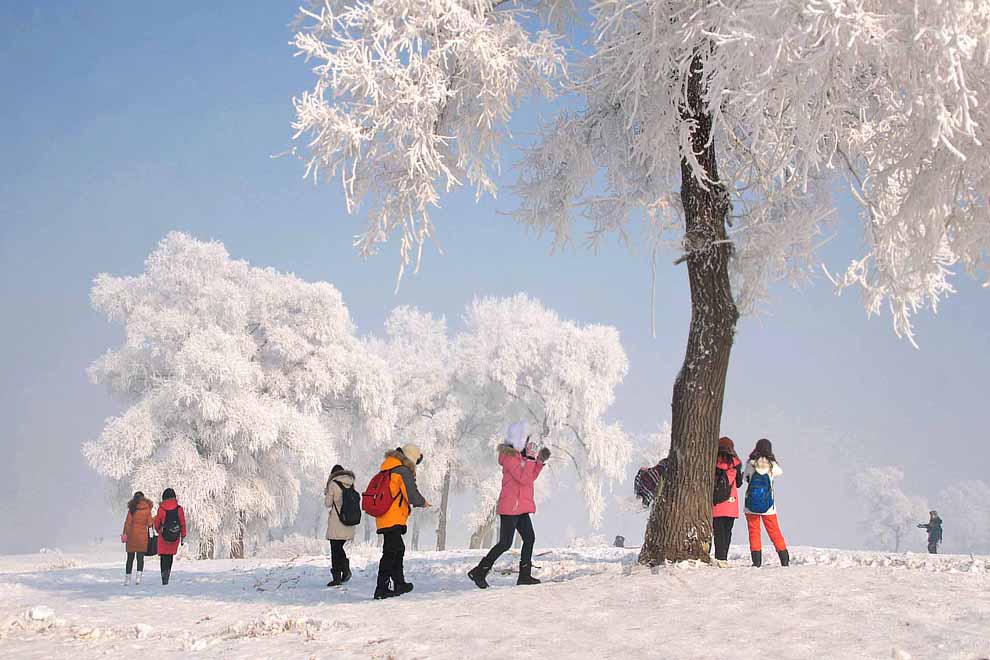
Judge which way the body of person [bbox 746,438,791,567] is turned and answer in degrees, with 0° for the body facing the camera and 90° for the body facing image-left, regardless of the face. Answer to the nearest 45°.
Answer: approximately 180°

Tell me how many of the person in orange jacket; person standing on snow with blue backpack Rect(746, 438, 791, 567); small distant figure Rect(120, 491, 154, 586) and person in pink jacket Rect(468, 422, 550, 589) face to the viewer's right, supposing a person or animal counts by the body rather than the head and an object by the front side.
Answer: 2

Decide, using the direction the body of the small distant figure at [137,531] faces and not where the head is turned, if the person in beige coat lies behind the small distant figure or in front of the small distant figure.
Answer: behind

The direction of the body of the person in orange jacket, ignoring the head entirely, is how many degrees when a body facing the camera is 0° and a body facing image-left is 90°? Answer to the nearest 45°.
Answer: approximately 270°

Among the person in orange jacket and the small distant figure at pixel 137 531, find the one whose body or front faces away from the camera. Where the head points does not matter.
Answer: the small distant figure

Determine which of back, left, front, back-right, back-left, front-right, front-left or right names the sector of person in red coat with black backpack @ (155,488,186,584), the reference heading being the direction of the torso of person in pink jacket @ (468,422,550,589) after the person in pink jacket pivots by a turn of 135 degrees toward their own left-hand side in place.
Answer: front

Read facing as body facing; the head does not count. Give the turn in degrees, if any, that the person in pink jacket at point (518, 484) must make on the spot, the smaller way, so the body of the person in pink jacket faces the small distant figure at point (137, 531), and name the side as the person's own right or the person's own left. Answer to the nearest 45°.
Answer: approximately 135° to the person's own left

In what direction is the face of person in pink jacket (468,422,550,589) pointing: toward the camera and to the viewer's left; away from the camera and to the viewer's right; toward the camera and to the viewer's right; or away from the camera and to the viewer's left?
away from the camera and to the viewer's right

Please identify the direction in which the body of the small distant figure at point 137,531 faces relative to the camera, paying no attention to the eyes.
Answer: away from the camera

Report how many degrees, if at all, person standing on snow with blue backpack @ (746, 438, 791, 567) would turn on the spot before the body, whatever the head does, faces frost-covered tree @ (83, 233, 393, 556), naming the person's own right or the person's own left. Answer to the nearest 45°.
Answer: approximately 45° to the person's own left

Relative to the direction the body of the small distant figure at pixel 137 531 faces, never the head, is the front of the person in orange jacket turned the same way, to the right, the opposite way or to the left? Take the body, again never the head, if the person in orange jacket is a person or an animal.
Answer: to the right

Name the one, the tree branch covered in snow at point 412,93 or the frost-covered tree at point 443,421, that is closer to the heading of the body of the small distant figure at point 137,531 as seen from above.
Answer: the frost-covered tree

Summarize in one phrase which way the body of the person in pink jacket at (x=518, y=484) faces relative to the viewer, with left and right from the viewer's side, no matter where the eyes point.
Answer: facing to the right of the viewer

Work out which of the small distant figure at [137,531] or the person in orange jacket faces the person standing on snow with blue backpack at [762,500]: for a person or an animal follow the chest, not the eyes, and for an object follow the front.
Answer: the person in orange jacket
